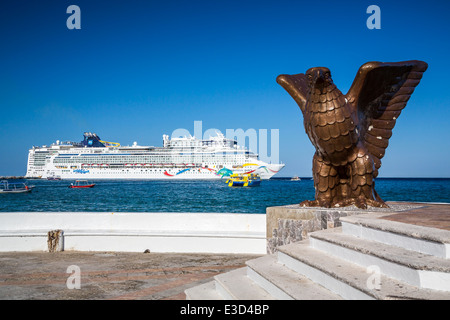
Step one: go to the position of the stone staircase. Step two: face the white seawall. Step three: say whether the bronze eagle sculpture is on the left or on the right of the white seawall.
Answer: right

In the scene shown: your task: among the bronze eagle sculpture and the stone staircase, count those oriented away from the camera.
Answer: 0

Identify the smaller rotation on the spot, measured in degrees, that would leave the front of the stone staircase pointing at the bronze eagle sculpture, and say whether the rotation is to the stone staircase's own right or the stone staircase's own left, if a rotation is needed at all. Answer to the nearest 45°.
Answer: approximately 135° to the stone staircase's own right

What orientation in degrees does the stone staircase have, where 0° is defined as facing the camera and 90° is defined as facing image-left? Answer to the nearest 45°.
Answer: approximately 45°

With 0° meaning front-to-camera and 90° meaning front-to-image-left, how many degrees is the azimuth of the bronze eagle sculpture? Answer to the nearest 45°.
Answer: approximately 45°

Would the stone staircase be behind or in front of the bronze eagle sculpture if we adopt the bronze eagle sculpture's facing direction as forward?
in front

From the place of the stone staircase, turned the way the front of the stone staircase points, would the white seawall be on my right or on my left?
on my right

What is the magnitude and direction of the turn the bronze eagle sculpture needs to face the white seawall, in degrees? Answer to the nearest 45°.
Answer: approximately 45° to its right
